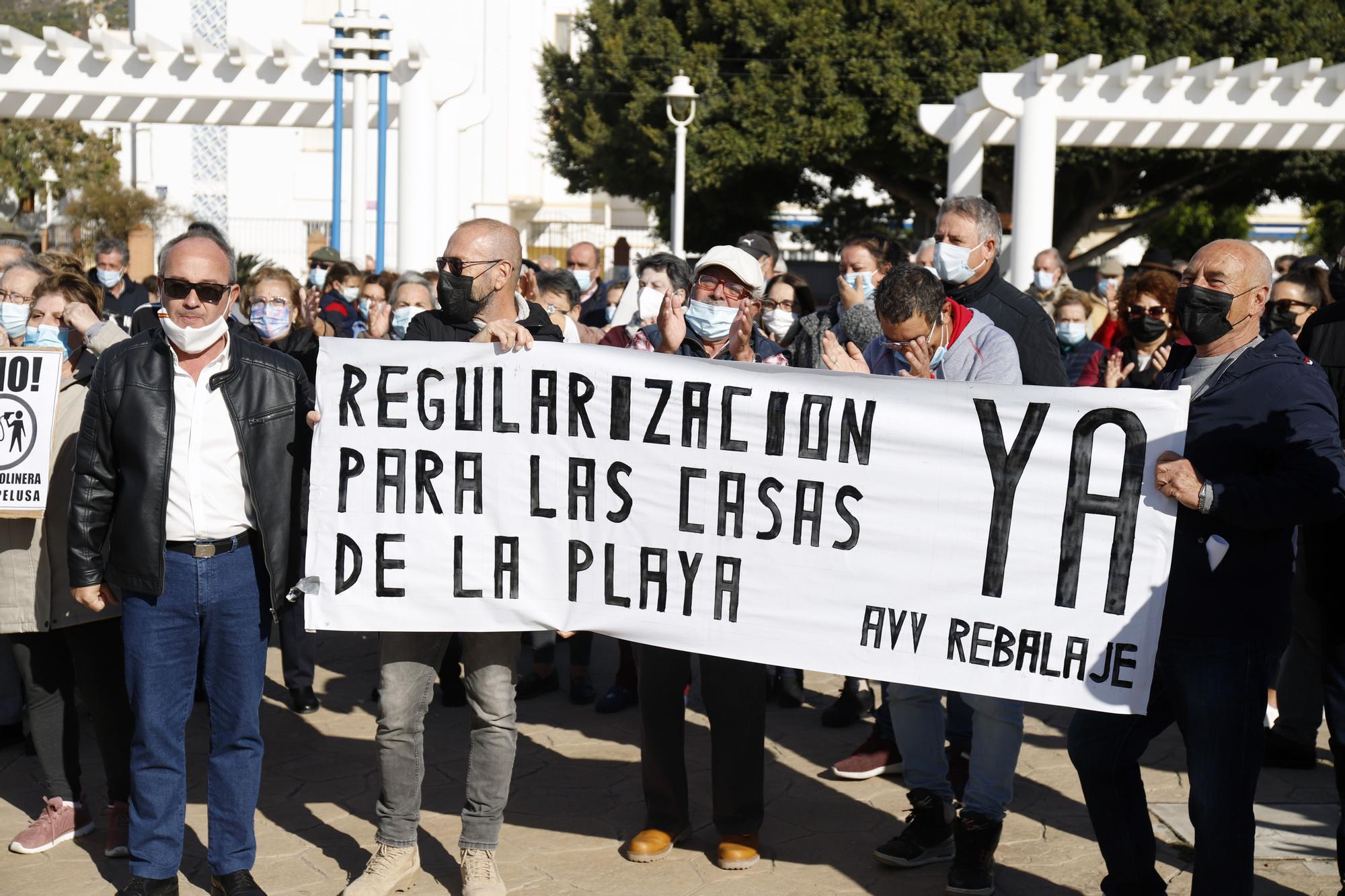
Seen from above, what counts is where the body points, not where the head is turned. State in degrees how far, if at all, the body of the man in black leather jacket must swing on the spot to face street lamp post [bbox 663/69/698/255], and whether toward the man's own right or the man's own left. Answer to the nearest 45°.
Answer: approximately 135° to the man's own left

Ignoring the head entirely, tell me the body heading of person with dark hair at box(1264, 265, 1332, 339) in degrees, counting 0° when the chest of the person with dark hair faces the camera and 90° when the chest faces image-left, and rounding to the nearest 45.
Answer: approximately 45°

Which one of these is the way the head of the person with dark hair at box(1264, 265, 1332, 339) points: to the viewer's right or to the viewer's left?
to the viewer's left

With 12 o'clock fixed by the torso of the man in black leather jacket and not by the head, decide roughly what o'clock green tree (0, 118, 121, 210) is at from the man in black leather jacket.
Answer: The green tree is roughly at 6 o'clock from the man in black leather jacket.

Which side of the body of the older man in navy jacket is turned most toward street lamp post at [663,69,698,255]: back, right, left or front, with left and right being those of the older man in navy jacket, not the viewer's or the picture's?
right

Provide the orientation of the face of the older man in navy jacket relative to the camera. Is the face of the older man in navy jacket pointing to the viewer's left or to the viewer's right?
to the viewer's left

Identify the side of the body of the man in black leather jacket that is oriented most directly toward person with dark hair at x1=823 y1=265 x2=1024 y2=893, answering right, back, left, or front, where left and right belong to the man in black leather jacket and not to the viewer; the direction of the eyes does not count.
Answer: left

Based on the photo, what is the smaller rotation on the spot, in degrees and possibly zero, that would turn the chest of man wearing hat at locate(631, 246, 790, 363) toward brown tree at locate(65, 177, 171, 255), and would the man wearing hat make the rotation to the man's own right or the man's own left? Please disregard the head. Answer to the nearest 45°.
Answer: approximately 135° to the man's own right

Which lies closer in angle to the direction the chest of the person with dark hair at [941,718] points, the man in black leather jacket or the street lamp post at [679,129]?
the man in black leather jacket
